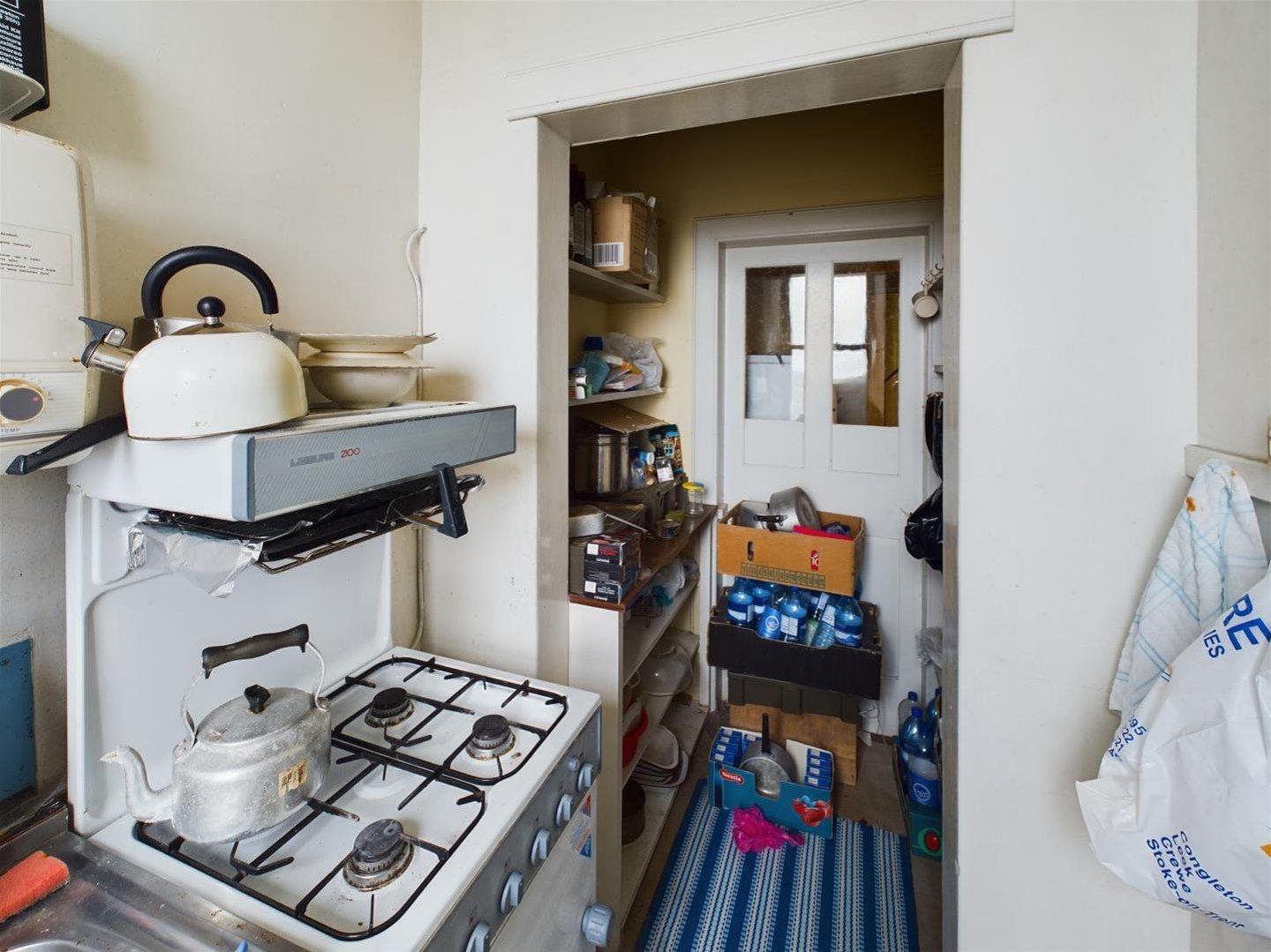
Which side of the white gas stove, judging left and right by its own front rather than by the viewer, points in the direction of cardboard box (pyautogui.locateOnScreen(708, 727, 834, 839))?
left

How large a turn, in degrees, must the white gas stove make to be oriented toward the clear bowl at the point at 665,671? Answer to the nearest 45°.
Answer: approximately 90° to its left

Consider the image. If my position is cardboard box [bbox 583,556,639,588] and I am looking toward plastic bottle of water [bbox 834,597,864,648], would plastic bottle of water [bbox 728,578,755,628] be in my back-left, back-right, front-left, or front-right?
front-left

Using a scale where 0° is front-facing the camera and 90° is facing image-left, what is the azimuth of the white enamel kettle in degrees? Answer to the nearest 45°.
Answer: approximately 90°

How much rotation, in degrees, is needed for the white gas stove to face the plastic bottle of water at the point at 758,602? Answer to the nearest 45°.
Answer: approximately 90° to its left

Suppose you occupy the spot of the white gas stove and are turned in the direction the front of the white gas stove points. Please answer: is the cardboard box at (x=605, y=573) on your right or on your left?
on your left

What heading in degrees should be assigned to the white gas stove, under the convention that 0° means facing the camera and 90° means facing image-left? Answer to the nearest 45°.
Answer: approximately 315°
